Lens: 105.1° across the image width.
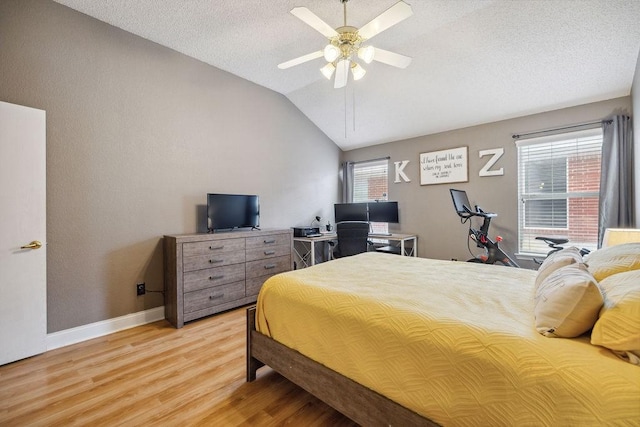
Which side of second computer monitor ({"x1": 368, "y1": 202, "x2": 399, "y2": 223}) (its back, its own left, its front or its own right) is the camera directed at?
front

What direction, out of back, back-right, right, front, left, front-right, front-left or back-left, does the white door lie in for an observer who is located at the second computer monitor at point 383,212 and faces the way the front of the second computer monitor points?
front-right

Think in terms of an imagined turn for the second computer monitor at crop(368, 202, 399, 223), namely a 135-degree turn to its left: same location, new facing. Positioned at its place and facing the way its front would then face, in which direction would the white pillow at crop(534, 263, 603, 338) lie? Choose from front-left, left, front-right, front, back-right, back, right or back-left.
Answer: back-right

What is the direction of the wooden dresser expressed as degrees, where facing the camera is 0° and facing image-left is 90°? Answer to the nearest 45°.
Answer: approximately 315°

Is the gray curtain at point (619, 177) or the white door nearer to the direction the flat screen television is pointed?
the gray curtain

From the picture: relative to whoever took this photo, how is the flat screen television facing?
facing the viewer and to the right of the viewer

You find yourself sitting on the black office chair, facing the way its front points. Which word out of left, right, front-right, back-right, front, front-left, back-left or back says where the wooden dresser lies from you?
back-left

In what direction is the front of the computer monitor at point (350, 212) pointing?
toward the camera

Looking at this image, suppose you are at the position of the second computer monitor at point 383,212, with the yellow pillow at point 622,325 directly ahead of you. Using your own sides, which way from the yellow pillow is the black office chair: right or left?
right

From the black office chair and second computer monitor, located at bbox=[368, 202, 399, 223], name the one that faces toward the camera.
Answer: the second computer monitor

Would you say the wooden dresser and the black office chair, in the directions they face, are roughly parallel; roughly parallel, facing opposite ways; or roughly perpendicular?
roughly perpendicular

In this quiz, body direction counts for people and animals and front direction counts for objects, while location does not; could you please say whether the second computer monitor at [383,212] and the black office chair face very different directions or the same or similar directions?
very different directions

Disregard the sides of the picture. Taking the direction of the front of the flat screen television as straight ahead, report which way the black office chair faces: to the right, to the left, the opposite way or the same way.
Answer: to the left

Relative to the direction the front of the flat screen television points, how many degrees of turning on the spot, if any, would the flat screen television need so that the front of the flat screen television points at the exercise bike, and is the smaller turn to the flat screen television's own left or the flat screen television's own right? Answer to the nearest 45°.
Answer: approximately 45° to the flat screen television's own left

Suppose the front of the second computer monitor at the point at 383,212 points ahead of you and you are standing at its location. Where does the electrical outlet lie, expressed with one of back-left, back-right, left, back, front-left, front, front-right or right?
front-right

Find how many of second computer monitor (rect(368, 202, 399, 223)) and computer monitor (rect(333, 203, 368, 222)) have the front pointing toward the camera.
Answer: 2

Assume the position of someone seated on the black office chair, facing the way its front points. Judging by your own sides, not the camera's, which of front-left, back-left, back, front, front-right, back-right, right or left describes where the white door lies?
back-left
